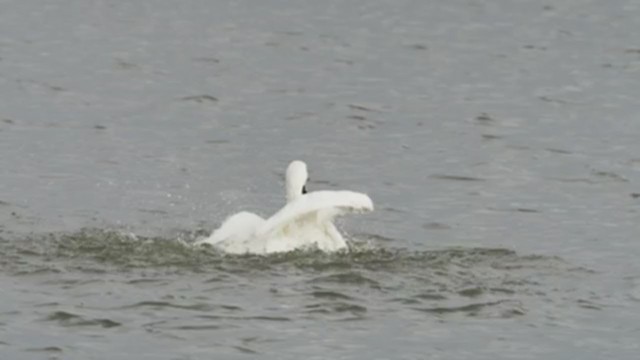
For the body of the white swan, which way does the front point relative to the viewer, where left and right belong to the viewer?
facing away from the viewer and to the right of the viewer
